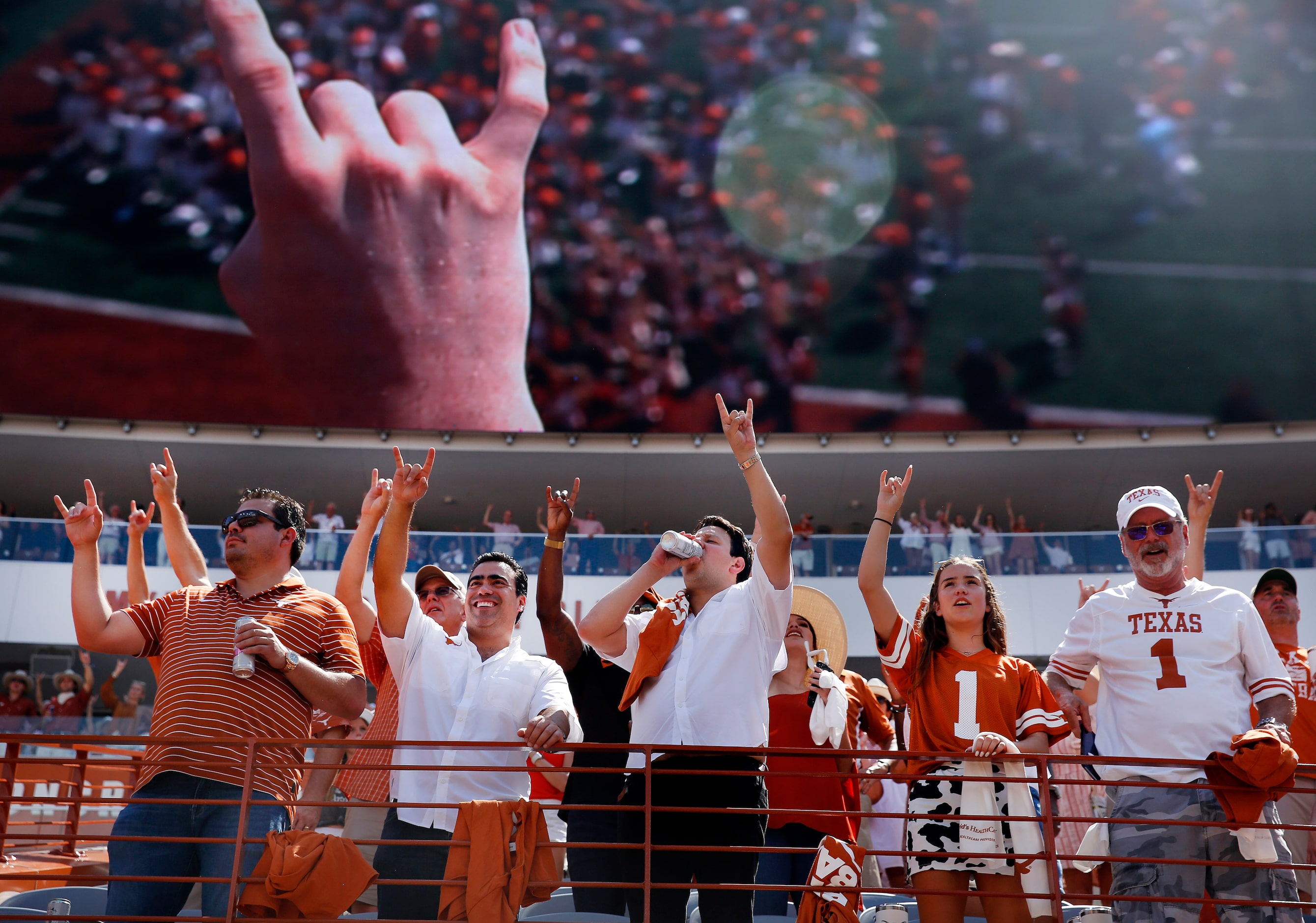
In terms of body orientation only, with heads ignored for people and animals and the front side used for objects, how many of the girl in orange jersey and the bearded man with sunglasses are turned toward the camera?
2

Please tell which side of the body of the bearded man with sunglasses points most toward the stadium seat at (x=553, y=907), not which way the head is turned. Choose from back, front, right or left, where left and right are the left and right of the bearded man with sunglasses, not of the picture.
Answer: right

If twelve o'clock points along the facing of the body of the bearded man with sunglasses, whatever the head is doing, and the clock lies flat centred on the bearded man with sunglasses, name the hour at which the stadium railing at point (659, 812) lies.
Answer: The stadium railing is roughly at 2 o'clock from the bearded man with sunglasses.

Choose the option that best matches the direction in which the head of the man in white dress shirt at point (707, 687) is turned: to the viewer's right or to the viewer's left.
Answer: to the viewer's left

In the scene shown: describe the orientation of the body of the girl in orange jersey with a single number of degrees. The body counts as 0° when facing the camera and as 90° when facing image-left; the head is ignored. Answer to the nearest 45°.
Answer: approximately 0°

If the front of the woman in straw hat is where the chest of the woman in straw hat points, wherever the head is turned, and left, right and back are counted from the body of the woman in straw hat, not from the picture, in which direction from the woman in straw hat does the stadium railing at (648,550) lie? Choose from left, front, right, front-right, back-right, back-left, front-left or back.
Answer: back-right

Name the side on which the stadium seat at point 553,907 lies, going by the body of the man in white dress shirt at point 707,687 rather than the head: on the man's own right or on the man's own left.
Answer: on the man's own right

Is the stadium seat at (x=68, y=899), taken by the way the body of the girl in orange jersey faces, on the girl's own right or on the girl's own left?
on the girl's own right
